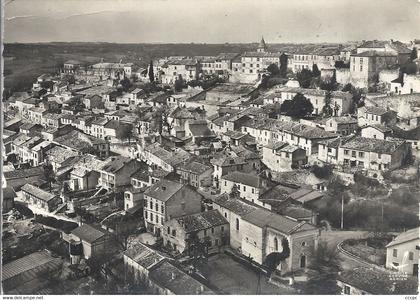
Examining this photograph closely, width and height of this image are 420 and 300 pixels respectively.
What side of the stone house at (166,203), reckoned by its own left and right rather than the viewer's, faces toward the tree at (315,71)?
back

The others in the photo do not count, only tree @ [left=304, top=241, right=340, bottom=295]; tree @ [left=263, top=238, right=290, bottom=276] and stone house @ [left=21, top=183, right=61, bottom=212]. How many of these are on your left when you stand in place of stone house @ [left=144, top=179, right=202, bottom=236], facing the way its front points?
2

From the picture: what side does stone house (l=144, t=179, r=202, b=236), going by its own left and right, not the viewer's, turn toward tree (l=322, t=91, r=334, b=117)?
back

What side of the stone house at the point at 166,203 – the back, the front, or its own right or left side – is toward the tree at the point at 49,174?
right

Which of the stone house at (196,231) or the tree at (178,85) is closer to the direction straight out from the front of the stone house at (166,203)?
the stone house

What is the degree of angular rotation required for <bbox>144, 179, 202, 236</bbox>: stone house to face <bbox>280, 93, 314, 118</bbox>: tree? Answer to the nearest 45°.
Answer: approximately 180°

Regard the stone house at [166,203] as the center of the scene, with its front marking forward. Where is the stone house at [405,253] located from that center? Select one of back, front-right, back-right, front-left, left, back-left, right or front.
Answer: left

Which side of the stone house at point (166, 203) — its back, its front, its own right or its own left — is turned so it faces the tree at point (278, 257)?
left

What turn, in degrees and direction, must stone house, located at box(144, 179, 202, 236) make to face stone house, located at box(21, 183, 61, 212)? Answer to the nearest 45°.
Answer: approximately 90° to its right

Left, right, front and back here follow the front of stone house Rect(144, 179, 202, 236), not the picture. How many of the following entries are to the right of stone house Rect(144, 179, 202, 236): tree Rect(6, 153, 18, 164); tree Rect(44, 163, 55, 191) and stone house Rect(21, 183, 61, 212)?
3

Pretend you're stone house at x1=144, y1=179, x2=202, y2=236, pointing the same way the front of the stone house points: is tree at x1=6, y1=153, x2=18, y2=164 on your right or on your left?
on your right

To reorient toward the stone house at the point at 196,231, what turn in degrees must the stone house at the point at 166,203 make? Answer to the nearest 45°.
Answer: approximately 90° to its left
